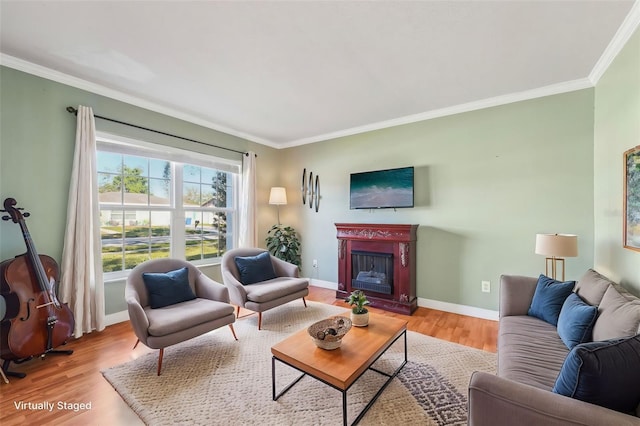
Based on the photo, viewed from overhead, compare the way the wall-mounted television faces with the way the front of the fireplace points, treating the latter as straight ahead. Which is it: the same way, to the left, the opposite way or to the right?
the same way

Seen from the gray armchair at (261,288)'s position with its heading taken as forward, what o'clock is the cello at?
The cello is roughly at 4 o'clock from the gray armchair.

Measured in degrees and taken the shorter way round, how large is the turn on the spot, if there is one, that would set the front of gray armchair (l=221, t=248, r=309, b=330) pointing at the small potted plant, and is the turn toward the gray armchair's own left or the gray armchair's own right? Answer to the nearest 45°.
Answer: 0° — it already faces it

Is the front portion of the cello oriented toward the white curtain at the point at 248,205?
no

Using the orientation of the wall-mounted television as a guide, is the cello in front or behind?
in front

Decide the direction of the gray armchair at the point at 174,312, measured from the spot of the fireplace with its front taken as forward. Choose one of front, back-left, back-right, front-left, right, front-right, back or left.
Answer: front

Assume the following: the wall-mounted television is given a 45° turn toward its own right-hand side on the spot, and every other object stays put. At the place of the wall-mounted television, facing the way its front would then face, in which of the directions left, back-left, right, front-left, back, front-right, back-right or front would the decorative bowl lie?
left

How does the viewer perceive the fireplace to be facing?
facing the viewer and to the left of the viewer

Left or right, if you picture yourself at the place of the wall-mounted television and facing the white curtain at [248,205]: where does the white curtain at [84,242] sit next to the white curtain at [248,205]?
left

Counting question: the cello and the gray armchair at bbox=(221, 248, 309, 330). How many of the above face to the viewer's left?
0

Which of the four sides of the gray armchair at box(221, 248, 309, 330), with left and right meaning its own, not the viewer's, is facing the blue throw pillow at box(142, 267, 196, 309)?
right

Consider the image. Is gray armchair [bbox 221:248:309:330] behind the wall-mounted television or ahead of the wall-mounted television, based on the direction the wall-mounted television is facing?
ahead

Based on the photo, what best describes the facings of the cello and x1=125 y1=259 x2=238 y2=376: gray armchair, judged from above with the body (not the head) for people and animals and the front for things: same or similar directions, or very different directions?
same or similar directions

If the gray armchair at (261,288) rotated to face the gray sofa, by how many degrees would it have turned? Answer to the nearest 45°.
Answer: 0° — it already faces it

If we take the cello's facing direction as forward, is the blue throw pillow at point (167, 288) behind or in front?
in front

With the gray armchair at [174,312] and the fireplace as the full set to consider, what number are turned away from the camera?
0
